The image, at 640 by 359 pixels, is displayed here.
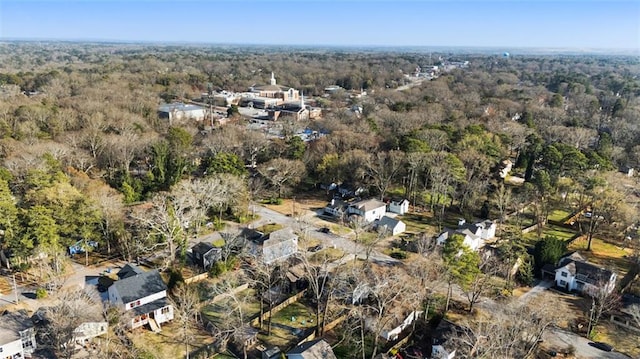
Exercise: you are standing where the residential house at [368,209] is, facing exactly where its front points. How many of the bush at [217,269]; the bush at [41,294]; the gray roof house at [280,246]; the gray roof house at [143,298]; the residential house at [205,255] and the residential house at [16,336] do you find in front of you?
6

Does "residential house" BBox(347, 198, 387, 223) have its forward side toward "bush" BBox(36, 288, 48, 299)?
yes

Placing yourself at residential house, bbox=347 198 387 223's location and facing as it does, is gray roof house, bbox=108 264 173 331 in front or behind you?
in front

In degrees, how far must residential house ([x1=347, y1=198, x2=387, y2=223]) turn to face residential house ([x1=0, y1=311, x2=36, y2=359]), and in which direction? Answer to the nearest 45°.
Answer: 0° — it already faces it

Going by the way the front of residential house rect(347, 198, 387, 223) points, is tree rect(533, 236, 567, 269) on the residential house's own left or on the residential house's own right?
on the residential house's own left

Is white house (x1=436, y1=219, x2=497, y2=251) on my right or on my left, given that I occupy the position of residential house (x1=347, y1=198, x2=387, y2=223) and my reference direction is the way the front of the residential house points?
on my left

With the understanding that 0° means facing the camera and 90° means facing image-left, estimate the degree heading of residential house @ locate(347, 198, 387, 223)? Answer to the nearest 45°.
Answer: approximately 45°

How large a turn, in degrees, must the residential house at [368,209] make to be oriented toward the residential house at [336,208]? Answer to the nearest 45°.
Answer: approximately 45° to its right

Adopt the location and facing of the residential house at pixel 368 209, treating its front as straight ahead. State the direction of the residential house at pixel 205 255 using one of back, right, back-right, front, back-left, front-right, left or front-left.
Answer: front

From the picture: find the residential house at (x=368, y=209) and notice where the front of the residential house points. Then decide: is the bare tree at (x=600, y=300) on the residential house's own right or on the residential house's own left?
on the residential house's own left

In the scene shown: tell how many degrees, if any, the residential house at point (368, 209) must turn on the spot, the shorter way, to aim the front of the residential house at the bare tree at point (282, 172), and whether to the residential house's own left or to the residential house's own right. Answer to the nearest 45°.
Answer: approximately 45° to the residential house's own right

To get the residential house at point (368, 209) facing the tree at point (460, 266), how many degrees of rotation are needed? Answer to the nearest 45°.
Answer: approximately 45° to its left

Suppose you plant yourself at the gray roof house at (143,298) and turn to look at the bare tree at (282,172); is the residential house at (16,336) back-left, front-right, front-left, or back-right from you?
back-left

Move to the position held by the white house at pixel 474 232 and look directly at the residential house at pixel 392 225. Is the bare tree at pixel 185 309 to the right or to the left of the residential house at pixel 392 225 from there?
left

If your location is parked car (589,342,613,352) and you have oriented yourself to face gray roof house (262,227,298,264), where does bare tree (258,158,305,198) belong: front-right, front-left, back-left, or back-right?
front-right

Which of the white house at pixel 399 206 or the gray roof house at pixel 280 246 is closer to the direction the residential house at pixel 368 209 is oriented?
the gray roof house

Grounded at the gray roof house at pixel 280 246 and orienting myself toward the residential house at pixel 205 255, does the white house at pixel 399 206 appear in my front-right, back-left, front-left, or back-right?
back-right
